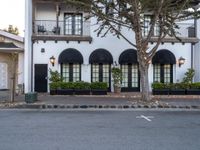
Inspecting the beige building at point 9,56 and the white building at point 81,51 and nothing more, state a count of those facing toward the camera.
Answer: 2

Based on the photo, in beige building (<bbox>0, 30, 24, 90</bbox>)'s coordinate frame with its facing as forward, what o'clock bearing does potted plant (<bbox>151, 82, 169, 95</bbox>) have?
The potted plant is roughly at 10 o'clock from the beige building.

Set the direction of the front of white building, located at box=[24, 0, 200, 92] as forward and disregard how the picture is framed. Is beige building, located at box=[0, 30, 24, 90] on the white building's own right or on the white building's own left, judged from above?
on the white building's own right

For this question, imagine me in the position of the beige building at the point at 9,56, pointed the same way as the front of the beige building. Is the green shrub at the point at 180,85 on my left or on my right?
on my left

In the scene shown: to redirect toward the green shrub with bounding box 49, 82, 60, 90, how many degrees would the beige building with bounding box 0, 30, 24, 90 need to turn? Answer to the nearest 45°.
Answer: approximately 45° to its left

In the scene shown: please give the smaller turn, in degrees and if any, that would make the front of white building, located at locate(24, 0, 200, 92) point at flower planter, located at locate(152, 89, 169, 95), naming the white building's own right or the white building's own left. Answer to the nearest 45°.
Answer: approximately 90° to the white building's own left

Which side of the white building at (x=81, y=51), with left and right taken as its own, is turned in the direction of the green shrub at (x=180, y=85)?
left

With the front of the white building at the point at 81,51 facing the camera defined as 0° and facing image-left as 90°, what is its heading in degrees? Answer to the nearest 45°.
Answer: approximately 0°

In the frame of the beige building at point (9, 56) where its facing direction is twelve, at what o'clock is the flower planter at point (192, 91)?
The flower planter is roughly at 10 o'clock from the beige building.

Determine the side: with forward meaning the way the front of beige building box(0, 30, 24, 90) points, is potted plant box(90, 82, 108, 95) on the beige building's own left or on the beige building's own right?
on the beige building's own left
